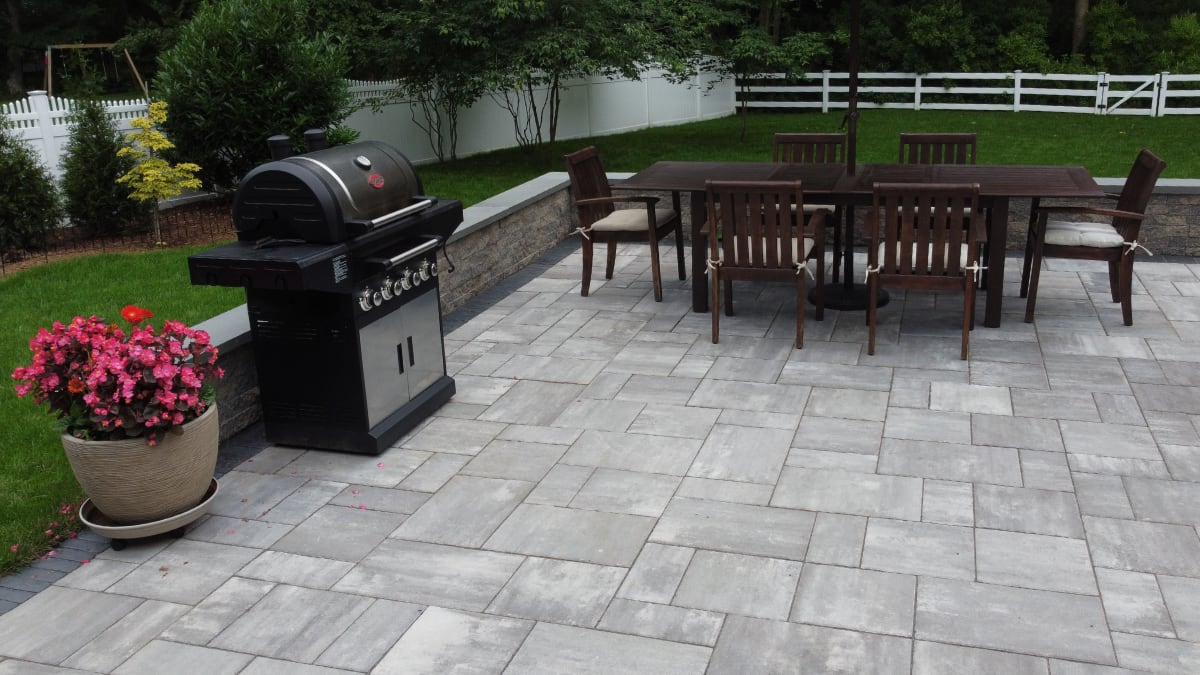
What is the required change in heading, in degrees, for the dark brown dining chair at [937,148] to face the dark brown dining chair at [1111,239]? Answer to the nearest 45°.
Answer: approximately 45° to its left

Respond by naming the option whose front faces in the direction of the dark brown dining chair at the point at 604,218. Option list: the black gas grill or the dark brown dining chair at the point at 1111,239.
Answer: the dark brown dining chair at the point at 1111,239

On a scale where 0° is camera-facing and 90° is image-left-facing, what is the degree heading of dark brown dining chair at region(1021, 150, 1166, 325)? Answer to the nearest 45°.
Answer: approximately 90°

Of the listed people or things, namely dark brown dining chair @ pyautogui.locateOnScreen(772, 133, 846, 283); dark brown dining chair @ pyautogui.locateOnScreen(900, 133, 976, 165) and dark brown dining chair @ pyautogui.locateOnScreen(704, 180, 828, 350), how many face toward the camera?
2

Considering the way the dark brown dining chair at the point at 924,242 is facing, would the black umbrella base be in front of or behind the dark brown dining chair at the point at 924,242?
in front

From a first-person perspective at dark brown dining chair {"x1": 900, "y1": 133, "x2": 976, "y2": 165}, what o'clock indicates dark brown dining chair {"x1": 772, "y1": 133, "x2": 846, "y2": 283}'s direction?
dark brown dining chair {"x1": 772, "y1": 133, "x2": 846, "y2": 283} is roughly at 3 o'clock from dark brown dining chair {"x1": 900, "y1": 133, "x2": 976, "y2": 165}.

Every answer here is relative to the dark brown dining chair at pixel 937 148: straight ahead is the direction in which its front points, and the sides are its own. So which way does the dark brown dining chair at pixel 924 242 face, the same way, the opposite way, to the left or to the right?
the opposite way

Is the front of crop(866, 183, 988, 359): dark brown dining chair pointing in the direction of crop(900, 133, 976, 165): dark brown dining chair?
yes

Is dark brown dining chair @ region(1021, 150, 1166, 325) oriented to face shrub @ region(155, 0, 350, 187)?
yes

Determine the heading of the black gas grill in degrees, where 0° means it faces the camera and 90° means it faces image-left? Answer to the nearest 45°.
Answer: approximately 315°

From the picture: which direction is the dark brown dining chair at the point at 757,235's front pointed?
away from the camera

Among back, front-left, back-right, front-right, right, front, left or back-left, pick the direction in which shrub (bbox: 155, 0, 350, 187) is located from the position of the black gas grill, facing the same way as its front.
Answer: back-left

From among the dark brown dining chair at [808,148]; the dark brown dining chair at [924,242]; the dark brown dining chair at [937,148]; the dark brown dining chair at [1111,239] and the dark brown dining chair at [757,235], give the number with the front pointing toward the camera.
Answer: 2

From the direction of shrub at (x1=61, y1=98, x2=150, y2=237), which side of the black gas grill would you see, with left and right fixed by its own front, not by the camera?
back

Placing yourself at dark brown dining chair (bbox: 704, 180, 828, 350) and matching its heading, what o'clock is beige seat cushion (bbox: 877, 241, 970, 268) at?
The beige seat cushion is roughly at 3 o'clock from the dark brown dining chair.

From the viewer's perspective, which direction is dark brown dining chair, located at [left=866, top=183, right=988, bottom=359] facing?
away from the camera

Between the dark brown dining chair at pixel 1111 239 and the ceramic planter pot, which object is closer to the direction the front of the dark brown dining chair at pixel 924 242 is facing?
the dark brown dining chair
